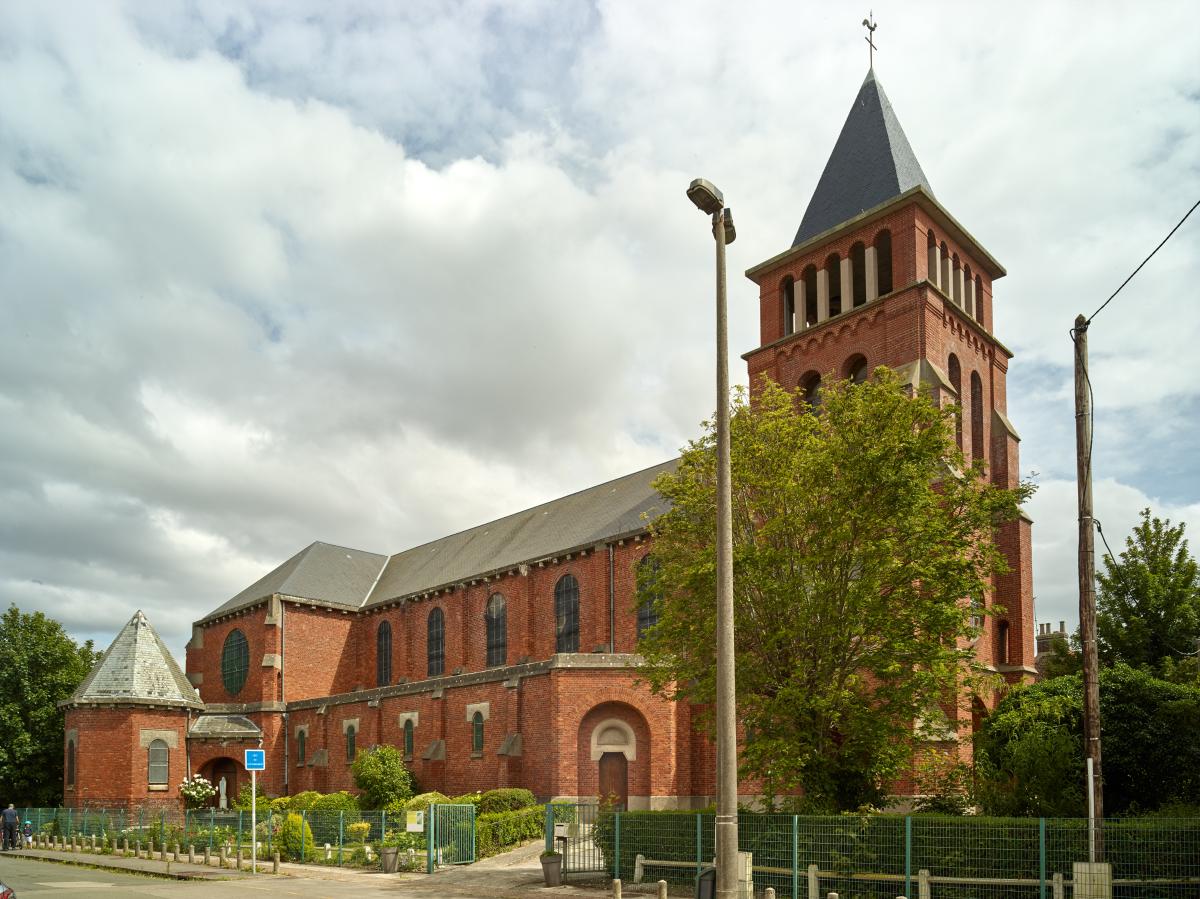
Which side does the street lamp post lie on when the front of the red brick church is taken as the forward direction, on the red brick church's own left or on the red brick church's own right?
on the red brick church's own right

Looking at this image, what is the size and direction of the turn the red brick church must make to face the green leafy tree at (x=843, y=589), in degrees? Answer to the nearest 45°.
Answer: approximately 45° to its right

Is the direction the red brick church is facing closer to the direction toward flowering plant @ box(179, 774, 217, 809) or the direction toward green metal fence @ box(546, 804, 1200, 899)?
the green metal fence

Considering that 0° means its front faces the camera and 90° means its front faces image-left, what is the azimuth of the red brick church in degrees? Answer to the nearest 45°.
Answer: approximately 315°

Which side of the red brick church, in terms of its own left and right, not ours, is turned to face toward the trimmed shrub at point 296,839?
right

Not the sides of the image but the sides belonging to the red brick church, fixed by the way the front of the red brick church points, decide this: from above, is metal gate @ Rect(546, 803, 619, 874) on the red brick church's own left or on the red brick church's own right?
on the red brick church's own right

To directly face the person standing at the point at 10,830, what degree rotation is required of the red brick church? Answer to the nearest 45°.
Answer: approximately 135° to its right
